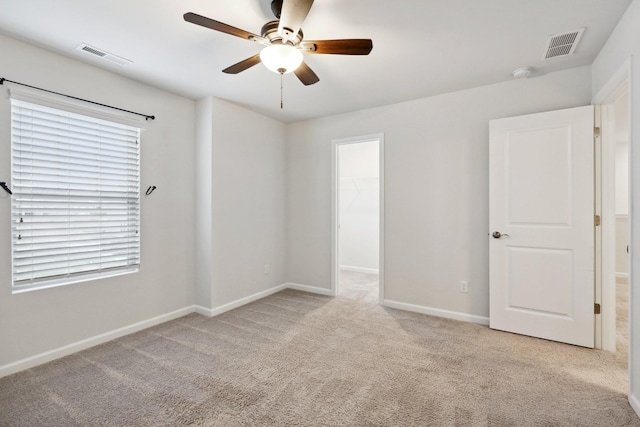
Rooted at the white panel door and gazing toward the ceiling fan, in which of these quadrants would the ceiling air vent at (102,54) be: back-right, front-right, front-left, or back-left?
front-right

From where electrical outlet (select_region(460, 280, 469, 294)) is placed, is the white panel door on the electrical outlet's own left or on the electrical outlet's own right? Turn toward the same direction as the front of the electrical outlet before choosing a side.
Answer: on the electrical outlet's own left

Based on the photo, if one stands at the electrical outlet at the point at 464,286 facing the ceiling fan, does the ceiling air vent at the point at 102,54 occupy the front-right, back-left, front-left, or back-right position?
front-right

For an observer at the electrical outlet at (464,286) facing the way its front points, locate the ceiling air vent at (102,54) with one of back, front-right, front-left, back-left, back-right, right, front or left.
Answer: front-right

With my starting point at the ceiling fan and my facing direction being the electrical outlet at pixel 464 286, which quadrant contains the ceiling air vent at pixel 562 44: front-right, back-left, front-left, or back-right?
front-right

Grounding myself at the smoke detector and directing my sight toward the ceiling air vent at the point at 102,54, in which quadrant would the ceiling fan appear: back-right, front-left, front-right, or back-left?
front-left

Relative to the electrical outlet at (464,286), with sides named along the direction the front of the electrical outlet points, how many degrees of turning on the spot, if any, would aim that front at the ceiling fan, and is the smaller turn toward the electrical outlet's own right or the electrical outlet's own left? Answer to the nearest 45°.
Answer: approximately 45° to the electrical outlet's own right

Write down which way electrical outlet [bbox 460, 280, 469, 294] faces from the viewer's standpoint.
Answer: facing the viewer

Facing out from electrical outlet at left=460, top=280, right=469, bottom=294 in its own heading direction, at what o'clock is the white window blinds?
The white window blinds is roughly at 2 o'clock from the electrical outlet.
